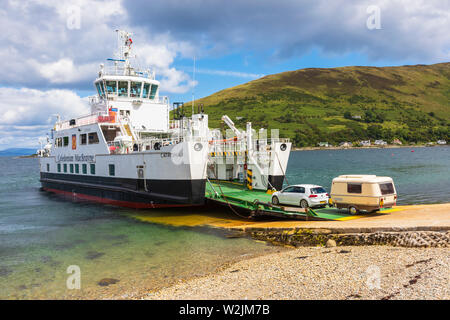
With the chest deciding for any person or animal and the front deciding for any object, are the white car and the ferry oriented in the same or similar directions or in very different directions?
very different directions

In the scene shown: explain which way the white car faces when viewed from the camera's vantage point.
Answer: facing away from the viewer and to the left of the viewer

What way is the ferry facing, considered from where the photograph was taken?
facing the viewer and to the right of the viewer
